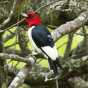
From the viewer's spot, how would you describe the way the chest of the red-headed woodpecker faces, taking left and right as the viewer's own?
facing away from the viewer and to the left of the viewer
